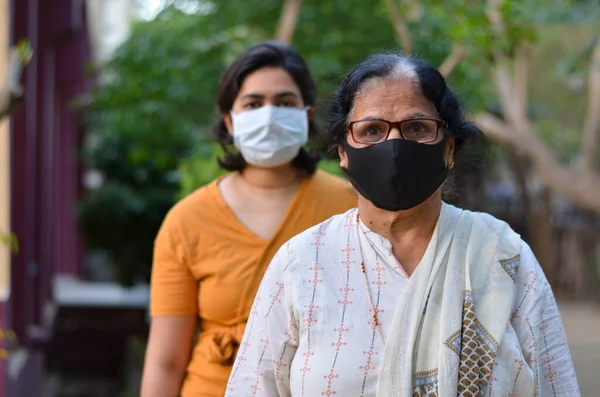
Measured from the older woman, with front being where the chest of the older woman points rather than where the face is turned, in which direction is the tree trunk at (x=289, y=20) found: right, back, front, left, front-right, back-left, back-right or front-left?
back

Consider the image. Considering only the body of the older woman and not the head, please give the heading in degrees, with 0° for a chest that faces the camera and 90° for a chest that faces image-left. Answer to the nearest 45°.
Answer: approximately 0°

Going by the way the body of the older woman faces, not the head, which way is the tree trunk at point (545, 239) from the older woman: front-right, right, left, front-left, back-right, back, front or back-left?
back

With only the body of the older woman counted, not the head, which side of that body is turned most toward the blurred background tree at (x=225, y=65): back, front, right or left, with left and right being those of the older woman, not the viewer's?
back
